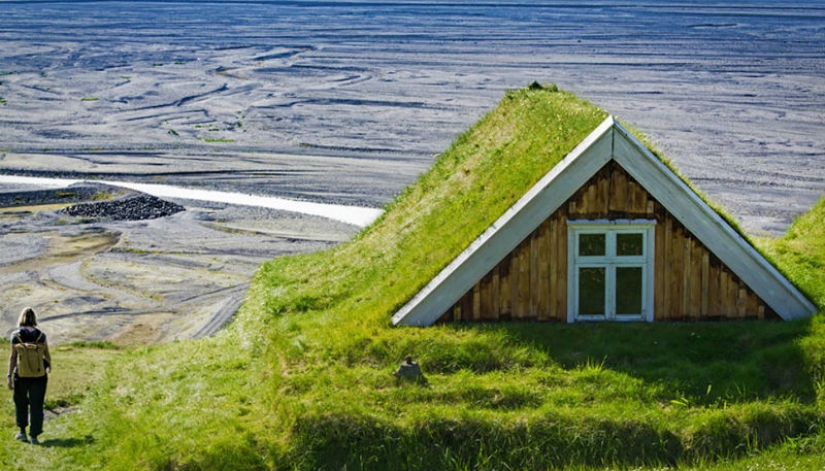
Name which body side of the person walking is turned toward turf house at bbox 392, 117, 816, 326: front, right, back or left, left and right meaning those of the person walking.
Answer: right

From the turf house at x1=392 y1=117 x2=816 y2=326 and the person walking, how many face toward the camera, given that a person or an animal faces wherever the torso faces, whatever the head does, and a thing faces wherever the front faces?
1

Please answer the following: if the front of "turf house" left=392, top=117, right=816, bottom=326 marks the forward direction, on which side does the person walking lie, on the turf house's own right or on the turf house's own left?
on the turf house's own right

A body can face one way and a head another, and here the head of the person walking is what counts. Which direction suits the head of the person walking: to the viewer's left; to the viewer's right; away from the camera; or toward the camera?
away from the camera

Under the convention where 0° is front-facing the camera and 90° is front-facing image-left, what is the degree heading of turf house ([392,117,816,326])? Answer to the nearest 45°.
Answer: approximately 0°

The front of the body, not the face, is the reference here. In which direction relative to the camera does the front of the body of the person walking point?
away from the camera

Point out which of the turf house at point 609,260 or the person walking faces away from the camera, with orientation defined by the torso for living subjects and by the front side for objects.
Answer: the person walking
